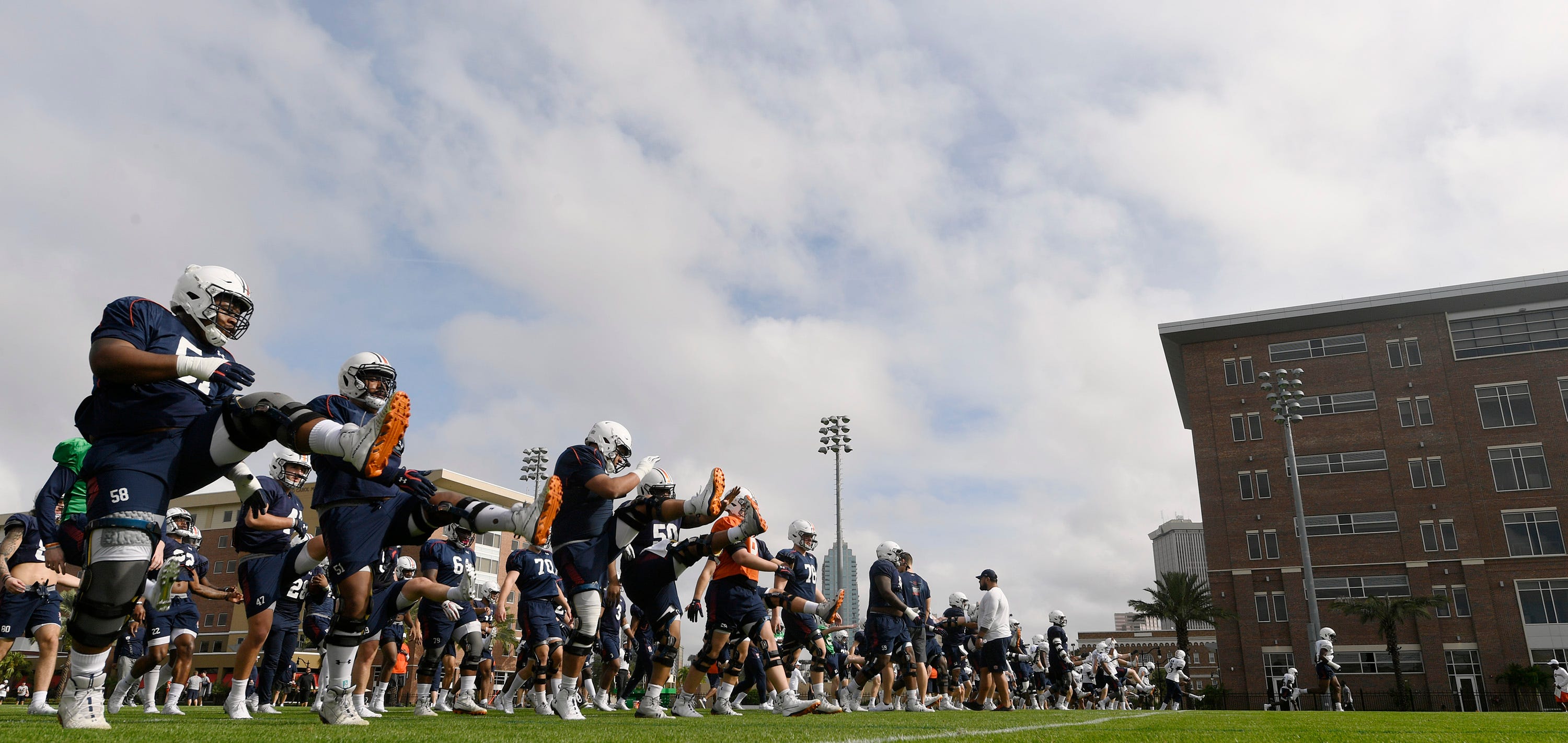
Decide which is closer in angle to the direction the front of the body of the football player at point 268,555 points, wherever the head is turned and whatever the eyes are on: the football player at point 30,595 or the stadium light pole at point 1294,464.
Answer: the stadium light pole

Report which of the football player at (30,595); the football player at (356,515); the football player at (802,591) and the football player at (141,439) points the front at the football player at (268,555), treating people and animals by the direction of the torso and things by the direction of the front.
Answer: the football player at (30,595)

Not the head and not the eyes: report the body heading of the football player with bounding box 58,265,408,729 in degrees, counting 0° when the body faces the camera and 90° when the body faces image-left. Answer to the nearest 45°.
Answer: approximately 315°

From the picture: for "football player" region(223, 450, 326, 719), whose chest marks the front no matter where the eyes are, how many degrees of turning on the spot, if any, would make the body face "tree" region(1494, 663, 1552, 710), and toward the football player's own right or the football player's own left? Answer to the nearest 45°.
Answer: approximately 45° to the football player's own left

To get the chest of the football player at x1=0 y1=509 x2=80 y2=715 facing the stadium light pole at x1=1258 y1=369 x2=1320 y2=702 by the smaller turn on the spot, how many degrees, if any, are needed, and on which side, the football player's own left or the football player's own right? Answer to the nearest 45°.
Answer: approximately 45° to the football player's own left

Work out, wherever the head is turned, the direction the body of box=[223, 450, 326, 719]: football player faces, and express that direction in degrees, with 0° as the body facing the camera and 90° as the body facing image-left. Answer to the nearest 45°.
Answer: approximately 315°

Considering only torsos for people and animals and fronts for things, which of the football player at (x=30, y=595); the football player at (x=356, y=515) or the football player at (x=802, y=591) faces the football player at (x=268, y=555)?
the football player at (x=30, y=595)

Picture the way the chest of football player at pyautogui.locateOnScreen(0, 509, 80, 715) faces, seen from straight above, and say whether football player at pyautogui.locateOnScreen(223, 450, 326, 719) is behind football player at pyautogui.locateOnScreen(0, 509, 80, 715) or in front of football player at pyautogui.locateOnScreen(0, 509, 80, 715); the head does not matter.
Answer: in front

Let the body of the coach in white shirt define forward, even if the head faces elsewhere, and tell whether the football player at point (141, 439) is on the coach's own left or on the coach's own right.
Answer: on the coach's own left

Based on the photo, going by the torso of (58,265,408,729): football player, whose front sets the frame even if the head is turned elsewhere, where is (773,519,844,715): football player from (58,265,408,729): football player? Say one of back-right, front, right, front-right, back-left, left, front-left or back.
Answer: left
